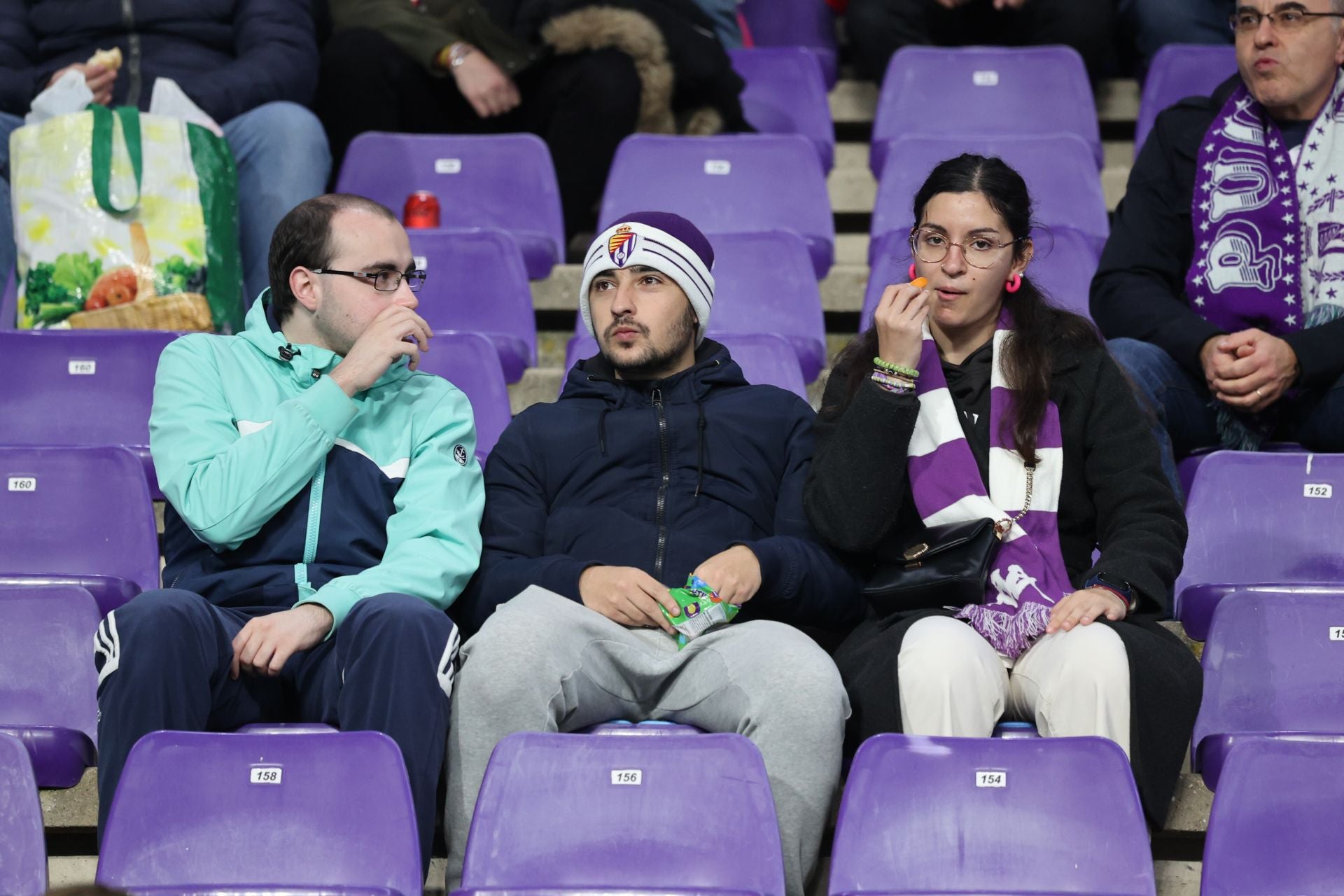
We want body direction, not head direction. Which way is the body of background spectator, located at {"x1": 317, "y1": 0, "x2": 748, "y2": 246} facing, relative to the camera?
toward the camera

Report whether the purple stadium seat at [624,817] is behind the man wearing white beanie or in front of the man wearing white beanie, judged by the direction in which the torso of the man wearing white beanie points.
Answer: in front

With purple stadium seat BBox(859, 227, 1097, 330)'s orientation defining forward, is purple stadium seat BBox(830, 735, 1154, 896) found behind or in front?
in front

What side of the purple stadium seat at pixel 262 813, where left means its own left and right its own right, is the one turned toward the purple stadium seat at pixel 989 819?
left

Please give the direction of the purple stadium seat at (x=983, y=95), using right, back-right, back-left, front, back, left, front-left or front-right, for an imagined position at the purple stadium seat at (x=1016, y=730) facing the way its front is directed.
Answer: back

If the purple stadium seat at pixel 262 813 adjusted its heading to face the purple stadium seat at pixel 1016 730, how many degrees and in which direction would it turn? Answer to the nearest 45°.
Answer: approximately 90° to its left

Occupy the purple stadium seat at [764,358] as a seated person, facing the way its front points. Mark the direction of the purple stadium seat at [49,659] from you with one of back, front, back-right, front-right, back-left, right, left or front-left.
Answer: front-right

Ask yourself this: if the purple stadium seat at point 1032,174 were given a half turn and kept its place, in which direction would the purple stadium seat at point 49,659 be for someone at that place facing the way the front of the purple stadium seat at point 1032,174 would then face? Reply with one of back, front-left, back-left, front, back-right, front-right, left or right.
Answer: back-left

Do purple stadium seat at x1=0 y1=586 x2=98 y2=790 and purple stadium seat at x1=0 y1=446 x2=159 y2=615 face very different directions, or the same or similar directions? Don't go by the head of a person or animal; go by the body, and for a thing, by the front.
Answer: same or similar directions

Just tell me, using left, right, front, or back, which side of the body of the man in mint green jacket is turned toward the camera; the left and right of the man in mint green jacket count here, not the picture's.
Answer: front

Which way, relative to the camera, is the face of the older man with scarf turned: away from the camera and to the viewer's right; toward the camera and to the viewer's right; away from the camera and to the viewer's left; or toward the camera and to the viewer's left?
toward the camera and to the viewer's left

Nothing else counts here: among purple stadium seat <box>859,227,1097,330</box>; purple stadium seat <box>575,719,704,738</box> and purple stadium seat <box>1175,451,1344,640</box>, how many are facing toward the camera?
3

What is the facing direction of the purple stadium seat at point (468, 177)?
toward the camera

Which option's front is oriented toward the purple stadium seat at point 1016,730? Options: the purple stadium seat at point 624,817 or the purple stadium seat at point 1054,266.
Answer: the purple stadium seat at point 1054,266

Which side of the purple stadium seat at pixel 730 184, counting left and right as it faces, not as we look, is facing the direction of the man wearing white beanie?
front

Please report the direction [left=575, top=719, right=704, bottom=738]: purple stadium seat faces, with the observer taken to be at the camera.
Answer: facing the viewer

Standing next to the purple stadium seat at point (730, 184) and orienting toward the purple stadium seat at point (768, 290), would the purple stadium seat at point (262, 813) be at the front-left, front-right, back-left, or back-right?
front-right

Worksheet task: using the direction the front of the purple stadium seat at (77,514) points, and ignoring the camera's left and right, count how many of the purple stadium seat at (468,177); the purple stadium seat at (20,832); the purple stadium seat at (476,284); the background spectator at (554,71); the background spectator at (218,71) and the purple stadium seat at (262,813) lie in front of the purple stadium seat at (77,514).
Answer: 2

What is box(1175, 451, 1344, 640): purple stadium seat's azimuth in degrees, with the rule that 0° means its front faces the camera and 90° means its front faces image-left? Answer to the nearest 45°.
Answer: approximately 0°
